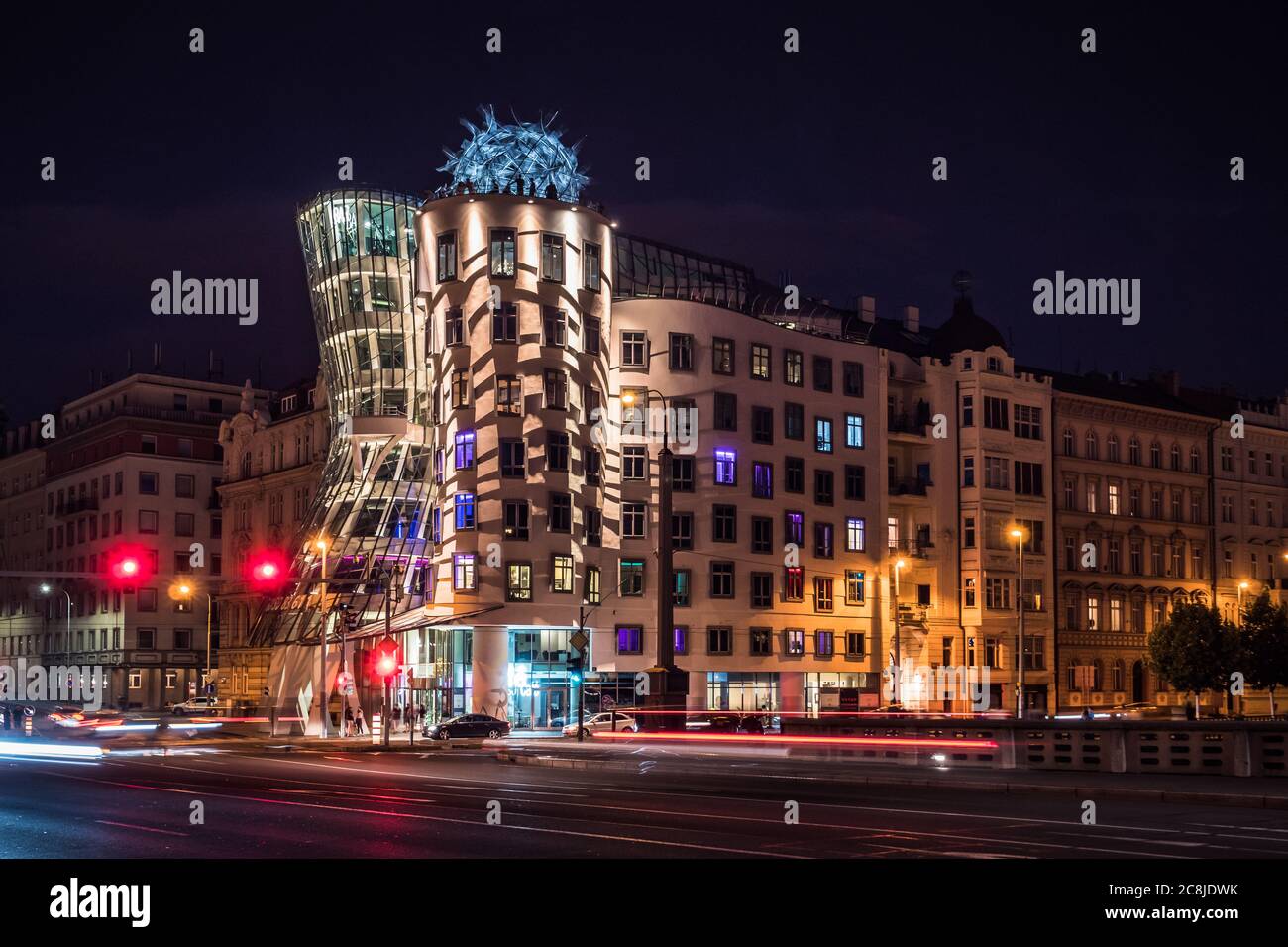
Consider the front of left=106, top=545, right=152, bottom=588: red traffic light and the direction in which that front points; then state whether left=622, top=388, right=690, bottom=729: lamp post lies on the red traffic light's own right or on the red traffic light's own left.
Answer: on the red traffic light's own left

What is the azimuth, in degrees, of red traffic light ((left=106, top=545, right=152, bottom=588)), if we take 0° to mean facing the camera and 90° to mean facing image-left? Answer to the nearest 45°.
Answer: approximately 0°
